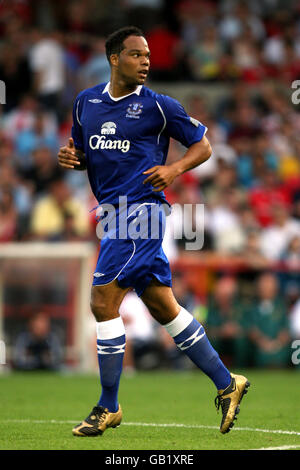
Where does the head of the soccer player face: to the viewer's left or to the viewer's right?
to the viewer's right

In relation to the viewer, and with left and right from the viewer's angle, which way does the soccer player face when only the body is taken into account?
facing the viewer and to the left of the viewer

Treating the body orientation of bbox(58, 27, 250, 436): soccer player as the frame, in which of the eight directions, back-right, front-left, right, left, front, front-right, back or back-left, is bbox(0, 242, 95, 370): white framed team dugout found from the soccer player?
back-right
